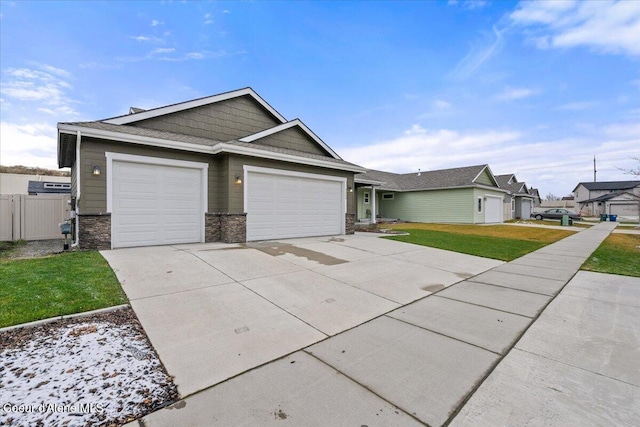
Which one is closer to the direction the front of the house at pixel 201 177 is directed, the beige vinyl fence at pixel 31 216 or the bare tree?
the bare tree

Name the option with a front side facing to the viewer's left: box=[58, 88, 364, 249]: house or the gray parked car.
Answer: the gray parked car

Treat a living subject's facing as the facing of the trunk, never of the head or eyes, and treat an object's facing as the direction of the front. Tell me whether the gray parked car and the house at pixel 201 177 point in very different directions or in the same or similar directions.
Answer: very different directions

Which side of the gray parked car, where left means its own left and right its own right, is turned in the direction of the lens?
left

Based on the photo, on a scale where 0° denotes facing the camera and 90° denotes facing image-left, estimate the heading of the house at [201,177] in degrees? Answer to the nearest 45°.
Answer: approximately 315°

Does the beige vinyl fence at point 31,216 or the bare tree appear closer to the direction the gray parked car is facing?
the beige vinyl fence

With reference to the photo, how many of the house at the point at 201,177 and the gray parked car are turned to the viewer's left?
1

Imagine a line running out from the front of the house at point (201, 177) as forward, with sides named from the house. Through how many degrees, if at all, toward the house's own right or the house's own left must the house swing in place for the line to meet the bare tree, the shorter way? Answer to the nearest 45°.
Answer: approximately 45° to the house's own left

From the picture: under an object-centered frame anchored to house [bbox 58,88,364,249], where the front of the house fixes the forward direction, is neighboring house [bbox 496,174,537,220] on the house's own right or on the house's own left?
on the house's own left
